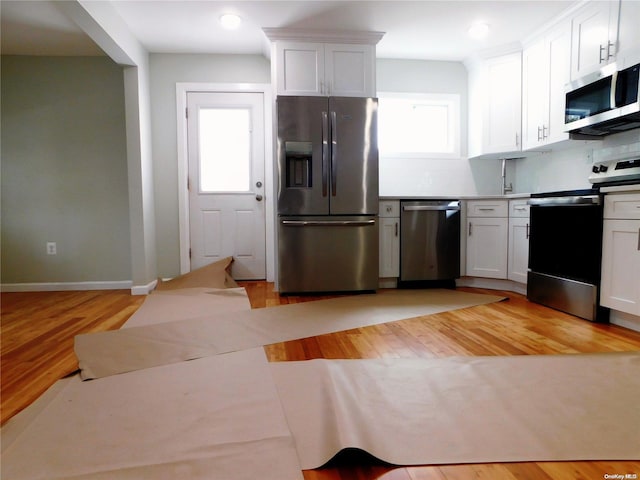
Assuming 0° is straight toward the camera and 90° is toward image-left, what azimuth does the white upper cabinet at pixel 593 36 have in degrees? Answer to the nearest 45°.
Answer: approximately 45°

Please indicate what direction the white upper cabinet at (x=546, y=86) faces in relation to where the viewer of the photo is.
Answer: facing the viewer and to the left of the viewer

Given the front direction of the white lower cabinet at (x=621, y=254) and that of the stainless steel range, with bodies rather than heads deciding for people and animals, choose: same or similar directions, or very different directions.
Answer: same or similar directions

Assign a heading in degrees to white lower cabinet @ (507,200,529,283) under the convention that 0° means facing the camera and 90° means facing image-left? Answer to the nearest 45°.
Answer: approximately 45°

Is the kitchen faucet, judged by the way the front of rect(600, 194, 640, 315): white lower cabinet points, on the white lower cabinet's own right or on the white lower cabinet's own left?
on the white lower cabinet's own right

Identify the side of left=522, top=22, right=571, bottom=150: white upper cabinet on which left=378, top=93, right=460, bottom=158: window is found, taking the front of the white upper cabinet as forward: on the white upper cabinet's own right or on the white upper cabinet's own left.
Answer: on the white upper cabinet's own right

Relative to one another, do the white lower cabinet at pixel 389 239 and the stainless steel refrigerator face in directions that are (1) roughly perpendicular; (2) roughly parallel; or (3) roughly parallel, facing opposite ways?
roughly parallel

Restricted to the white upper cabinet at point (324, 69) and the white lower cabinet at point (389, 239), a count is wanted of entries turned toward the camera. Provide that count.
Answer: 2

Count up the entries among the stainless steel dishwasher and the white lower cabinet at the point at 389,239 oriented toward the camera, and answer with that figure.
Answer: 2

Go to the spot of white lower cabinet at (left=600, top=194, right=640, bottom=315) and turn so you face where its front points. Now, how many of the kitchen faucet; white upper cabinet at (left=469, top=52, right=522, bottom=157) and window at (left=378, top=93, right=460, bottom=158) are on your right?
3

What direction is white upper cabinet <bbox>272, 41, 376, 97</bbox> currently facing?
toward the camera

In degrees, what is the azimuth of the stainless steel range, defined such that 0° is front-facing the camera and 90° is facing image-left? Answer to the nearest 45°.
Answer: approximately 45°

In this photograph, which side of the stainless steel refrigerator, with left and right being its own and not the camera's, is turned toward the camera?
front

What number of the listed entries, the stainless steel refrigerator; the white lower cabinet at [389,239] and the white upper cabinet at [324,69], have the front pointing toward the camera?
3

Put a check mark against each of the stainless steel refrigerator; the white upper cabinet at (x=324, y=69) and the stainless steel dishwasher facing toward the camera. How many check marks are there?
3

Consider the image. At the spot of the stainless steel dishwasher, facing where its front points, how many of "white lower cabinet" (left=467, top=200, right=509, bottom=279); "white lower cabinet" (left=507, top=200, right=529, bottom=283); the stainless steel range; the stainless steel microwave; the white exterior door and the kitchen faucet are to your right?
1
